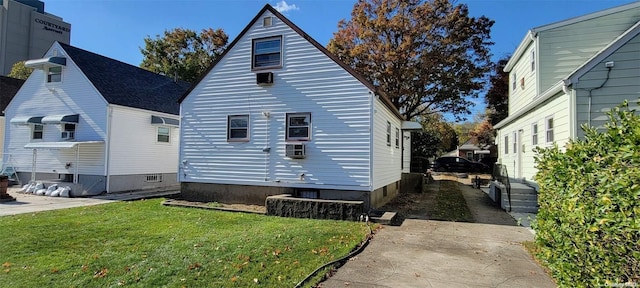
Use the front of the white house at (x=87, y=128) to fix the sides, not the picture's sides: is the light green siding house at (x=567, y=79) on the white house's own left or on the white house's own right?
on the white house's own left

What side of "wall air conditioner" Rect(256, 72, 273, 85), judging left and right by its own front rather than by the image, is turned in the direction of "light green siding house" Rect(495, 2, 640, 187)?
left

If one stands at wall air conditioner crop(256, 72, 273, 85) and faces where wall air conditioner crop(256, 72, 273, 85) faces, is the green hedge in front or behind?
in front

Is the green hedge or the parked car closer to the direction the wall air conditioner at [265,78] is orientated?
the green hedge

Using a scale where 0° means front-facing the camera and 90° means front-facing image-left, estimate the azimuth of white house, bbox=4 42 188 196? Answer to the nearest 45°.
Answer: approximately 45°

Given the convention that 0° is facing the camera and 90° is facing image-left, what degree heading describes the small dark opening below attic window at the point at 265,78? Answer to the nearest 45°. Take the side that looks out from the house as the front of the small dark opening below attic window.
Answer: approximately 0°
